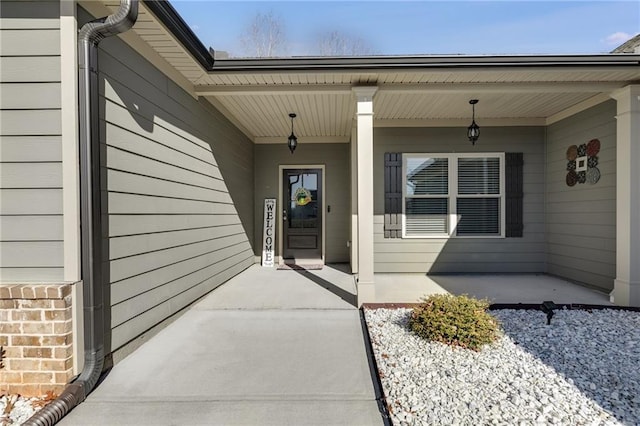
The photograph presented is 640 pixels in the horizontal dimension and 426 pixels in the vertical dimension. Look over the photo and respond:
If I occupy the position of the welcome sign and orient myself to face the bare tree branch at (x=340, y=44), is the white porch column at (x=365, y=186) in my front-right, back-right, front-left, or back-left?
back-right

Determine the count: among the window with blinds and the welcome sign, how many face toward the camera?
2

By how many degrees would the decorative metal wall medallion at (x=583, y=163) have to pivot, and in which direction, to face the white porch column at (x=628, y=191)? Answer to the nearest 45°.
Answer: approximately 90° to its left

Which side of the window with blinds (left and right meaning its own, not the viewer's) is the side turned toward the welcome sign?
right

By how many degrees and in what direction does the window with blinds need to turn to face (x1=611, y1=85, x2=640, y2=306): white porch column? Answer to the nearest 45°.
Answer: approximately 45° to its left

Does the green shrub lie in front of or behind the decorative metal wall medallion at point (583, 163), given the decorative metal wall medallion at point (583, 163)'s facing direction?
in front

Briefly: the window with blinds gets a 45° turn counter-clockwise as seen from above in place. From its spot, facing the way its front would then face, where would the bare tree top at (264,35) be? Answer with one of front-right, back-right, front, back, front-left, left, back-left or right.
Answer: back

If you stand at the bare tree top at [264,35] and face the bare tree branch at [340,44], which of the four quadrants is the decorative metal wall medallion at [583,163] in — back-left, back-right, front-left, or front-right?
front-right

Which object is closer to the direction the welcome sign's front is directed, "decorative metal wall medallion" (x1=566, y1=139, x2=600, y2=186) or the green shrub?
the green shrub

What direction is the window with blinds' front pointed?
toward the camera

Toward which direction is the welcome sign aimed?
toward the camera

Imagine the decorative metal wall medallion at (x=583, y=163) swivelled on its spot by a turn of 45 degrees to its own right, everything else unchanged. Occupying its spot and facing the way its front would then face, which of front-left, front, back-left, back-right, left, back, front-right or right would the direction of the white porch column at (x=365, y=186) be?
front-left

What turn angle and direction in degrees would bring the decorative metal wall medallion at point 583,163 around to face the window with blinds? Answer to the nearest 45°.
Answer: approximately 45° to its right

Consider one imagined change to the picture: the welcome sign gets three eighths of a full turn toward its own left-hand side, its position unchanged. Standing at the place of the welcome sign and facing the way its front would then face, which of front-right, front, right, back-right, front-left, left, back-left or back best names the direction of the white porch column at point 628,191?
right

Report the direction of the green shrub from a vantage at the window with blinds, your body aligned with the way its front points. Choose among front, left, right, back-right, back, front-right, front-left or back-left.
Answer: front

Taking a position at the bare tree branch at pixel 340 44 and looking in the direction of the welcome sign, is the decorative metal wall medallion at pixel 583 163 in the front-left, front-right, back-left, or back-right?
front-left

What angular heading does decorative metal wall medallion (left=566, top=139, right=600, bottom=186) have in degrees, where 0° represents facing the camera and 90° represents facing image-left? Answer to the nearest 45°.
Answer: approximately 45°
